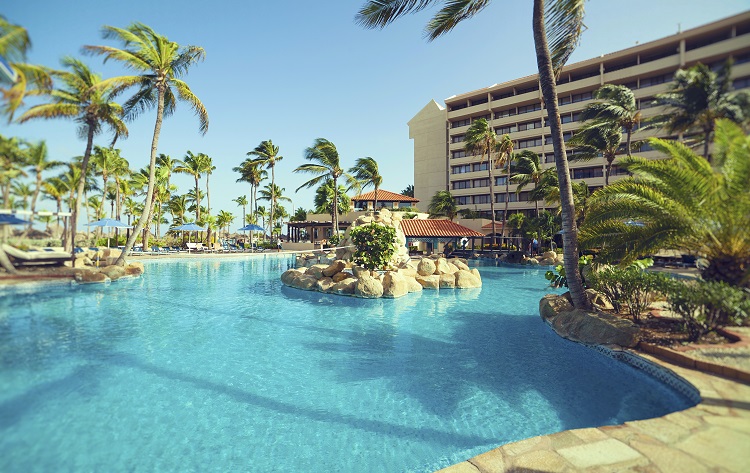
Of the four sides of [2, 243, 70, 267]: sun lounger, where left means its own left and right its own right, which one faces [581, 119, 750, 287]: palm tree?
front

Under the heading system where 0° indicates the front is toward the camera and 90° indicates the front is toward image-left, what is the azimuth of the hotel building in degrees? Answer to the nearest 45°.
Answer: approximately 45°

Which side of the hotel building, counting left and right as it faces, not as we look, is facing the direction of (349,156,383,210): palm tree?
front

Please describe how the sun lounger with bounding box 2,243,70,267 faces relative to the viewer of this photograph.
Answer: facing to the right of the viewer

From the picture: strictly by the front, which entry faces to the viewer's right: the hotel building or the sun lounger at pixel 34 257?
the sun lounger

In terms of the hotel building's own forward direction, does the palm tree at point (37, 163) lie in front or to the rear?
in front

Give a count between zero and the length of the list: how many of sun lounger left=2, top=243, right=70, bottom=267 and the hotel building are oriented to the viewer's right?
1
